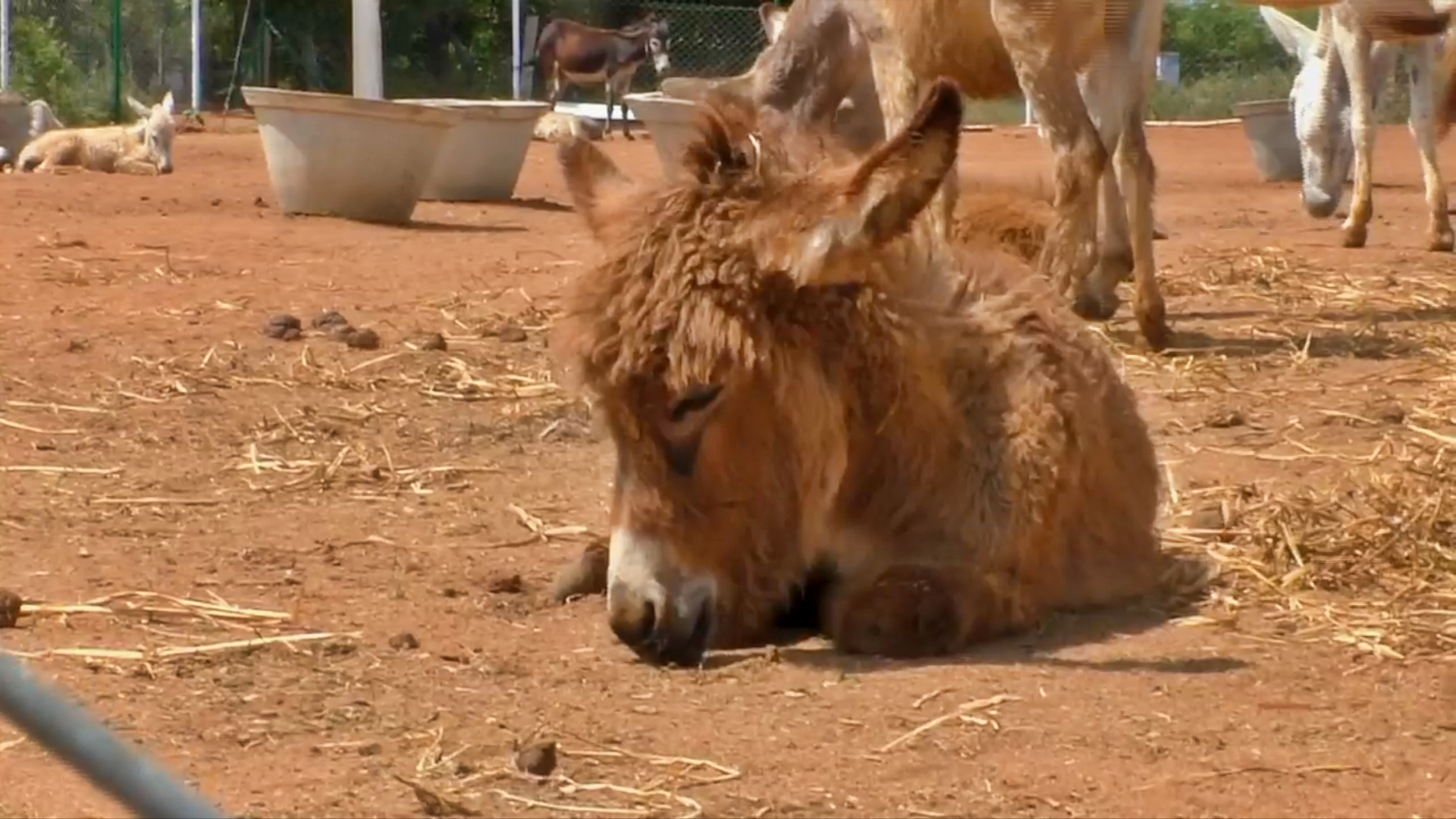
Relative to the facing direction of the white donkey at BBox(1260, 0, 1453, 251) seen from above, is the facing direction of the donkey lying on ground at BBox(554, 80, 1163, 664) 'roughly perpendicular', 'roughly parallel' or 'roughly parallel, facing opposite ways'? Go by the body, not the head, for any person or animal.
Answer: roughly parallel

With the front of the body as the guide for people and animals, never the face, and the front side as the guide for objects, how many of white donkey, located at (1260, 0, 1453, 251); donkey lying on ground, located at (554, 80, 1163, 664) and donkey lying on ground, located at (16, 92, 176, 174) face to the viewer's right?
1

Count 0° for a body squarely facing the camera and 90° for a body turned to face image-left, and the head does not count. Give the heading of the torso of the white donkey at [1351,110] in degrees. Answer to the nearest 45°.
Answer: approximately 45°

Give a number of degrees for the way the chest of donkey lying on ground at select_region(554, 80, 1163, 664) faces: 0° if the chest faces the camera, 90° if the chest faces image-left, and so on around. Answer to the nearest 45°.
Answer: approximately 45°

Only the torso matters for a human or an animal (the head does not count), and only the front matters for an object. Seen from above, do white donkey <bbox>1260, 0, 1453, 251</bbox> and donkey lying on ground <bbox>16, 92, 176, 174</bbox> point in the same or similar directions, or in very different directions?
very different directions

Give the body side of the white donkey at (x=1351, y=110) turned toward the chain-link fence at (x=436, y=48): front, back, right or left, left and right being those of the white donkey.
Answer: right

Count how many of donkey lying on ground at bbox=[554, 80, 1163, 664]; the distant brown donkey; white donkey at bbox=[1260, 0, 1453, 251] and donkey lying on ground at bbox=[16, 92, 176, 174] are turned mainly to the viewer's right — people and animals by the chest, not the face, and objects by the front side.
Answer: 2

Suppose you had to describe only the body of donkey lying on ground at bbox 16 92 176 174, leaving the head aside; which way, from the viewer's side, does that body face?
to the viewer's right

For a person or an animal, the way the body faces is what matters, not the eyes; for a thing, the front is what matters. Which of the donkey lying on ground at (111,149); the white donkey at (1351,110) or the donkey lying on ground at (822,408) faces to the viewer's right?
the donkey lying on ground at (111,149)

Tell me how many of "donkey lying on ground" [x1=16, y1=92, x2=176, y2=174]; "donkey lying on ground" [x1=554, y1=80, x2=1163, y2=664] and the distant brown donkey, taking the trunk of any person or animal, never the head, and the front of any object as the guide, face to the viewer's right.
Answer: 2

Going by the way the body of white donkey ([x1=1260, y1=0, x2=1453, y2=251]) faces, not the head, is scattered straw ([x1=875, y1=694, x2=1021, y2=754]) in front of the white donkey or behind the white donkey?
in front

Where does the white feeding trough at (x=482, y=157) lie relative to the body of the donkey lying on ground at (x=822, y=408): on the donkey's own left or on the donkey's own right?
on the donkey's own right

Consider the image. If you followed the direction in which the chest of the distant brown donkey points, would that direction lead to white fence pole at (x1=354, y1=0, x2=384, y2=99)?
no

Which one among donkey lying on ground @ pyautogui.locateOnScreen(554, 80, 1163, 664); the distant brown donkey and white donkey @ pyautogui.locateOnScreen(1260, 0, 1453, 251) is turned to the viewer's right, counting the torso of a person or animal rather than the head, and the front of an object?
the distant brown donkey

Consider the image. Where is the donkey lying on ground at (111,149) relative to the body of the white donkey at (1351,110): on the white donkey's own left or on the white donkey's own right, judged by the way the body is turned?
on the white donkey's own right

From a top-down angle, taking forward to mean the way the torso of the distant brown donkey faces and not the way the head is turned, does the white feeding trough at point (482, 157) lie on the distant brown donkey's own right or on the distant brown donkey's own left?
on the distant brown donkey's own right

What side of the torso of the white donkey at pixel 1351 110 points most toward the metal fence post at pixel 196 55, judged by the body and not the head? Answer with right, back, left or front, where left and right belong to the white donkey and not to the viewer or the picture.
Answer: right
